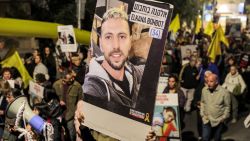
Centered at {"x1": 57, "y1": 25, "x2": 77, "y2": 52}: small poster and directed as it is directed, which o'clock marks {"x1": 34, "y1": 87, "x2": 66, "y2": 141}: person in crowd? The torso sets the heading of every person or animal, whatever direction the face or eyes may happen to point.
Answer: The person in crowd is roughly at 12 o'clock from the small poster.

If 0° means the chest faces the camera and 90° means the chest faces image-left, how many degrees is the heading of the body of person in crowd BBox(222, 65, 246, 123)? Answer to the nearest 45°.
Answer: approximately 0°

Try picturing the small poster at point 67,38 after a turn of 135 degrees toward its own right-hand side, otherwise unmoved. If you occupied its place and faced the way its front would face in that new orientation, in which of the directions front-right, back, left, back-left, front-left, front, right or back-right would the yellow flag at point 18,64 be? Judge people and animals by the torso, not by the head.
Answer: front-left

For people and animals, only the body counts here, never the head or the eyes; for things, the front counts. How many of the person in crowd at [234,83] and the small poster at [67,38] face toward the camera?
2

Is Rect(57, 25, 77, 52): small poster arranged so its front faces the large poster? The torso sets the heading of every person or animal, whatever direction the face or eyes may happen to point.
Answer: yes

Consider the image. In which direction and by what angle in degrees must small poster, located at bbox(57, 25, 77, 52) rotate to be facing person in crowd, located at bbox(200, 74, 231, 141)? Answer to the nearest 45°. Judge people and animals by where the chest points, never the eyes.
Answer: approximately 45° to its left

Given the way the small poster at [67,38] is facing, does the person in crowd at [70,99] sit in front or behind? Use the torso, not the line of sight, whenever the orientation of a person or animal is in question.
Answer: in front

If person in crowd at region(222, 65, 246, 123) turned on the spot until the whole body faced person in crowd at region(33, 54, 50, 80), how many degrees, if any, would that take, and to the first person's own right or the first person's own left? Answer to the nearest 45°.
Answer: approximately 90° to the first person's own right

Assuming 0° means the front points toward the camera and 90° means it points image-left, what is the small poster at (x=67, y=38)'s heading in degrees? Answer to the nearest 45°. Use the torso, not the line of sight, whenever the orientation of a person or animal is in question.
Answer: approximately 0°

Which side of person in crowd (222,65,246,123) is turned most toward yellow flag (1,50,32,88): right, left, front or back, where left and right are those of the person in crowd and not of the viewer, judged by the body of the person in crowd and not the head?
right
